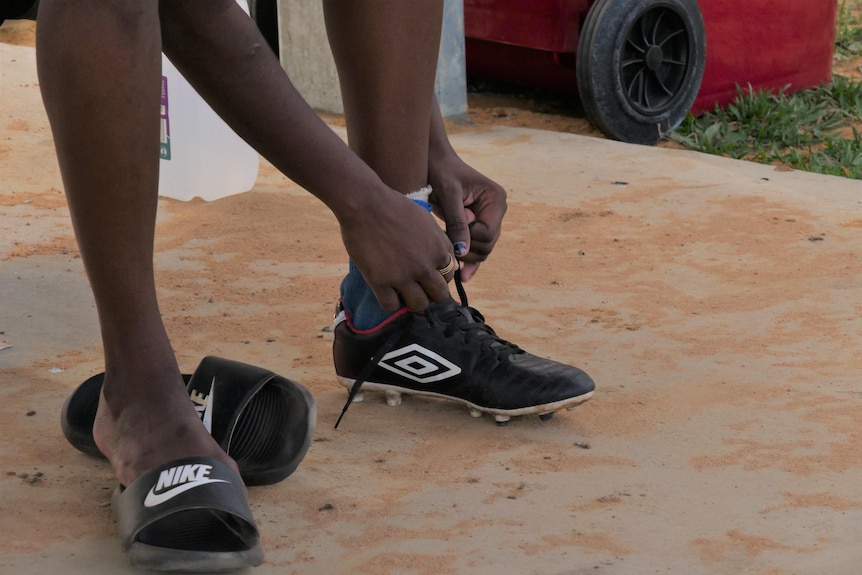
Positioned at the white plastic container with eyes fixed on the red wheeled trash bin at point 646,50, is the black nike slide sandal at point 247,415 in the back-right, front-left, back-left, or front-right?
back-right

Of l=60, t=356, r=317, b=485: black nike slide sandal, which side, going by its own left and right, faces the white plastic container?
left

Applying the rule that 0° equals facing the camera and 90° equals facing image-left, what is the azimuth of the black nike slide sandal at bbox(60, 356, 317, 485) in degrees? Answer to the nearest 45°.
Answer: approximately 270°

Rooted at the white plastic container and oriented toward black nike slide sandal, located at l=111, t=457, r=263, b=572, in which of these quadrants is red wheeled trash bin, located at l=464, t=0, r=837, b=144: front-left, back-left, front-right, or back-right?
back-left

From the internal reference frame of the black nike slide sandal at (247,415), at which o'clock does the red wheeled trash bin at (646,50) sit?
The red wheeled trash bin is roughly at 10 o'clock from the black nike slide sandal.

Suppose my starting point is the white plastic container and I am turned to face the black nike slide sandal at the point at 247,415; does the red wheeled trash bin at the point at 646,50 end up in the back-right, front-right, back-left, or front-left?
back-left
